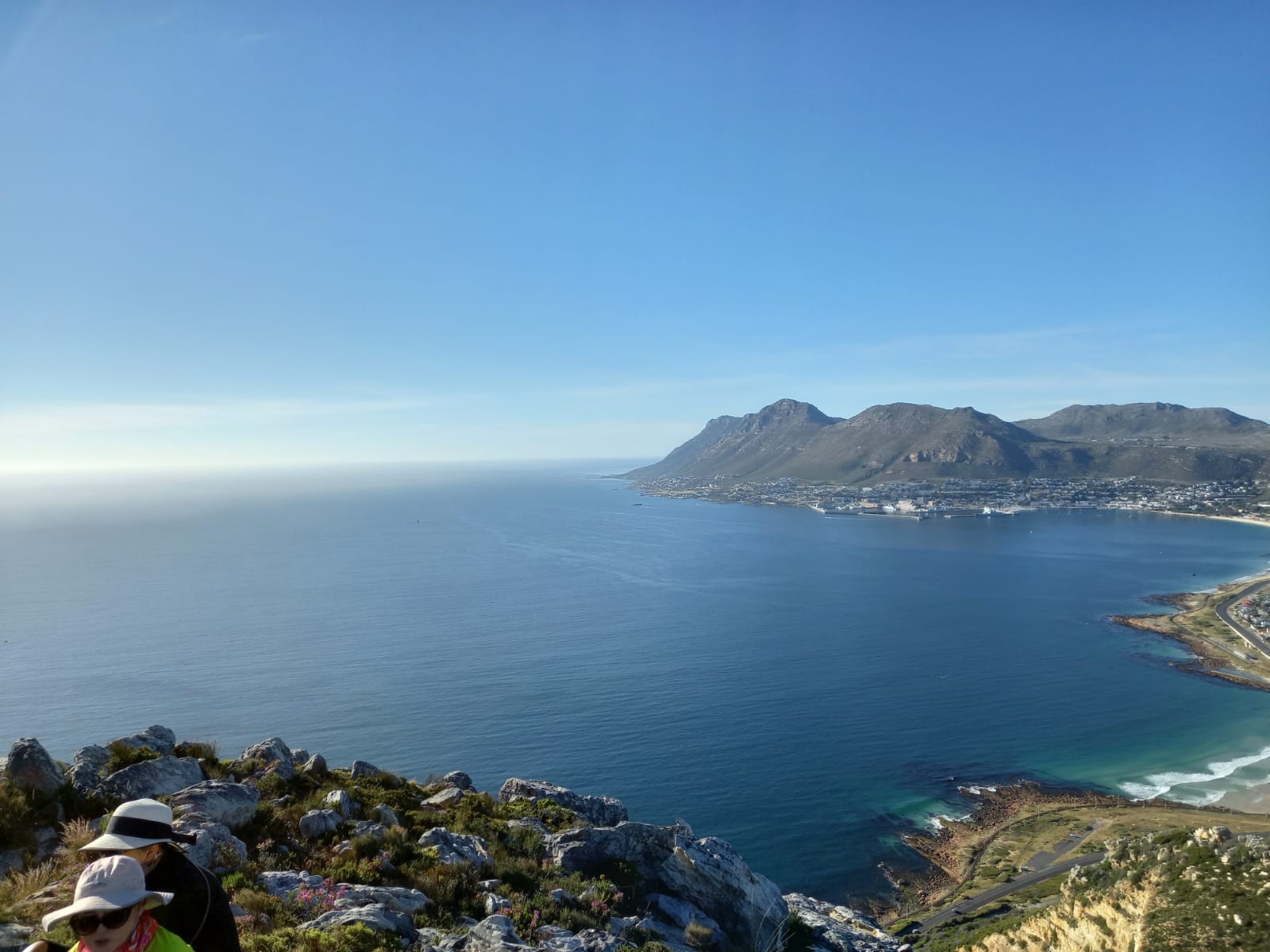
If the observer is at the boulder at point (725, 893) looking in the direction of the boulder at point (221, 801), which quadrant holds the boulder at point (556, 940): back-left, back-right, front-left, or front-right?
front-left

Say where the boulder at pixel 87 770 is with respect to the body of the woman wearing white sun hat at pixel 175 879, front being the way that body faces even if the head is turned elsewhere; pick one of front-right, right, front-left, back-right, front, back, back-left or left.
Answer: right

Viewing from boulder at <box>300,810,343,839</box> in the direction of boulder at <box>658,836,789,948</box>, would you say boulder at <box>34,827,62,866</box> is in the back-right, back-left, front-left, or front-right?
back-right
